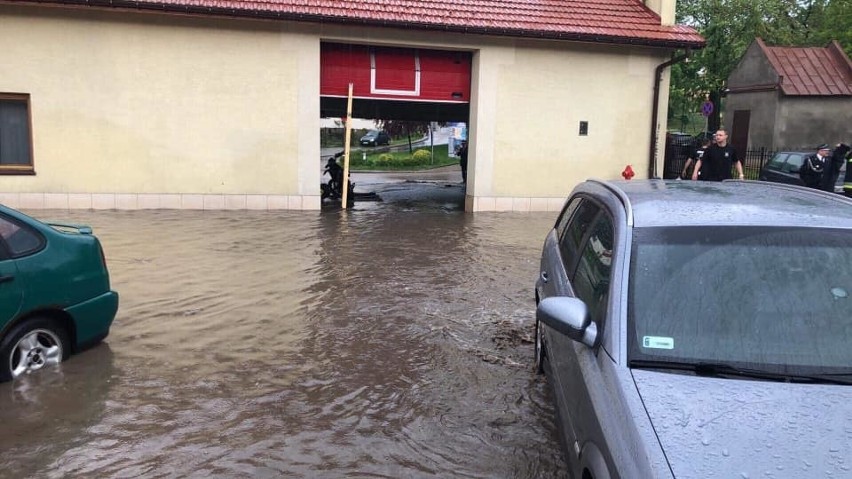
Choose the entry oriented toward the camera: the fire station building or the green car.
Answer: the fire station building

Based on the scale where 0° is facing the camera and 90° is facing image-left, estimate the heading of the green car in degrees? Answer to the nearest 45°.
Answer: approximately 90°

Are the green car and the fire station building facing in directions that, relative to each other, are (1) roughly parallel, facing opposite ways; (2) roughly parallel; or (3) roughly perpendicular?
roughly perpendicular

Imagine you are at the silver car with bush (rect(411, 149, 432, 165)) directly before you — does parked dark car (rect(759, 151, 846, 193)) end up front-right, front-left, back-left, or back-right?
front-right

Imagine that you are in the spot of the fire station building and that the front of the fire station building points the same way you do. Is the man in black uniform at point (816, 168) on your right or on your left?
on your left

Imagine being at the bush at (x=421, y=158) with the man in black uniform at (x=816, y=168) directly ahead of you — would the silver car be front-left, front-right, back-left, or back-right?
front-right

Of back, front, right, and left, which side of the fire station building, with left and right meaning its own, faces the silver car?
front

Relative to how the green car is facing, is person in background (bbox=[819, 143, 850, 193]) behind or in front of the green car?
behind

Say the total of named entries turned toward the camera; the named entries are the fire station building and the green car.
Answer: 1

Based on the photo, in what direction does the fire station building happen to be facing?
toward the camera
